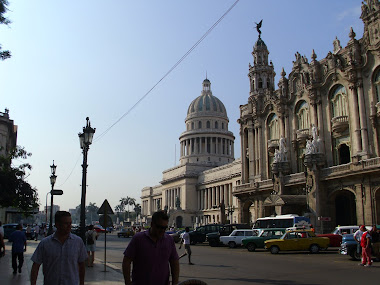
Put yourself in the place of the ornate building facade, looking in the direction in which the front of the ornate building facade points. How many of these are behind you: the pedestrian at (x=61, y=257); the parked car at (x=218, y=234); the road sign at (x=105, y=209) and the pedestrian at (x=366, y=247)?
0

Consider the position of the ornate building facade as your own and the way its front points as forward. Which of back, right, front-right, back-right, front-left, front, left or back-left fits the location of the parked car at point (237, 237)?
front

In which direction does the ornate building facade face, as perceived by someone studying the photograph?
facing the viewer and to the left of the viewer

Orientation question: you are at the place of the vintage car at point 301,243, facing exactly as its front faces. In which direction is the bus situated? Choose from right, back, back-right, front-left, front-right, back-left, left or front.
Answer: right

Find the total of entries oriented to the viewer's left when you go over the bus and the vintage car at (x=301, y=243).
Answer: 2

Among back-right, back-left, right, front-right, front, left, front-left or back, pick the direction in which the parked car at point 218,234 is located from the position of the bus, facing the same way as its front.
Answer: front

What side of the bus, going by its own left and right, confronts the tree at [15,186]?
front

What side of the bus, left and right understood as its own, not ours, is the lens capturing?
left

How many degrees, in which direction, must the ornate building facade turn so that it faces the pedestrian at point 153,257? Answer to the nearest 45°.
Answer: approximately 45° to its left

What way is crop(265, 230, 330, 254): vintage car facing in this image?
to the viewer's left

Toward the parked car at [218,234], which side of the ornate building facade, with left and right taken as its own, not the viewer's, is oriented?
front

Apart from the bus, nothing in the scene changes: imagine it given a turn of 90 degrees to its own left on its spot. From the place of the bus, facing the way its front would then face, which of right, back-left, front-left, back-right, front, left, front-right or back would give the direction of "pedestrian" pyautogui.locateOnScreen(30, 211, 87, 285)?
front

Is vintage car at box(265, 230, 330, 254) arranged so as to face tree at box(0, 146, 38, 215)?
yes

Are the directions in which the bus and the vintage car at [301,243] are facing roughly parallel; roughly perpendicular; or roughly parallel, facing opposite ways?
roughly parallel

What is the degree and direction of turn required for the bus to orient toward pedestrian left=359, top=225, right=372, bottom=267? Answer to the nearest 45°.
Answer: approximately 90° to its left

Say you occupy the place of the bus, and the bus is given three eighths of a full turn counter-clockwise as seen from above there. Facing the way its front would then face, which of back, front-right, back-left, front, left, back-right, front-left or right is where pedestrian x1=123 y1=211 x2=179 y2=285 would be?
front-right

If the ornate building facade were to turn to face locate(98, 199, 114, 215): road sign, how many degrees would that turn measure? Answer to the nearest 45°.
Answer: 0° — it already faces it
